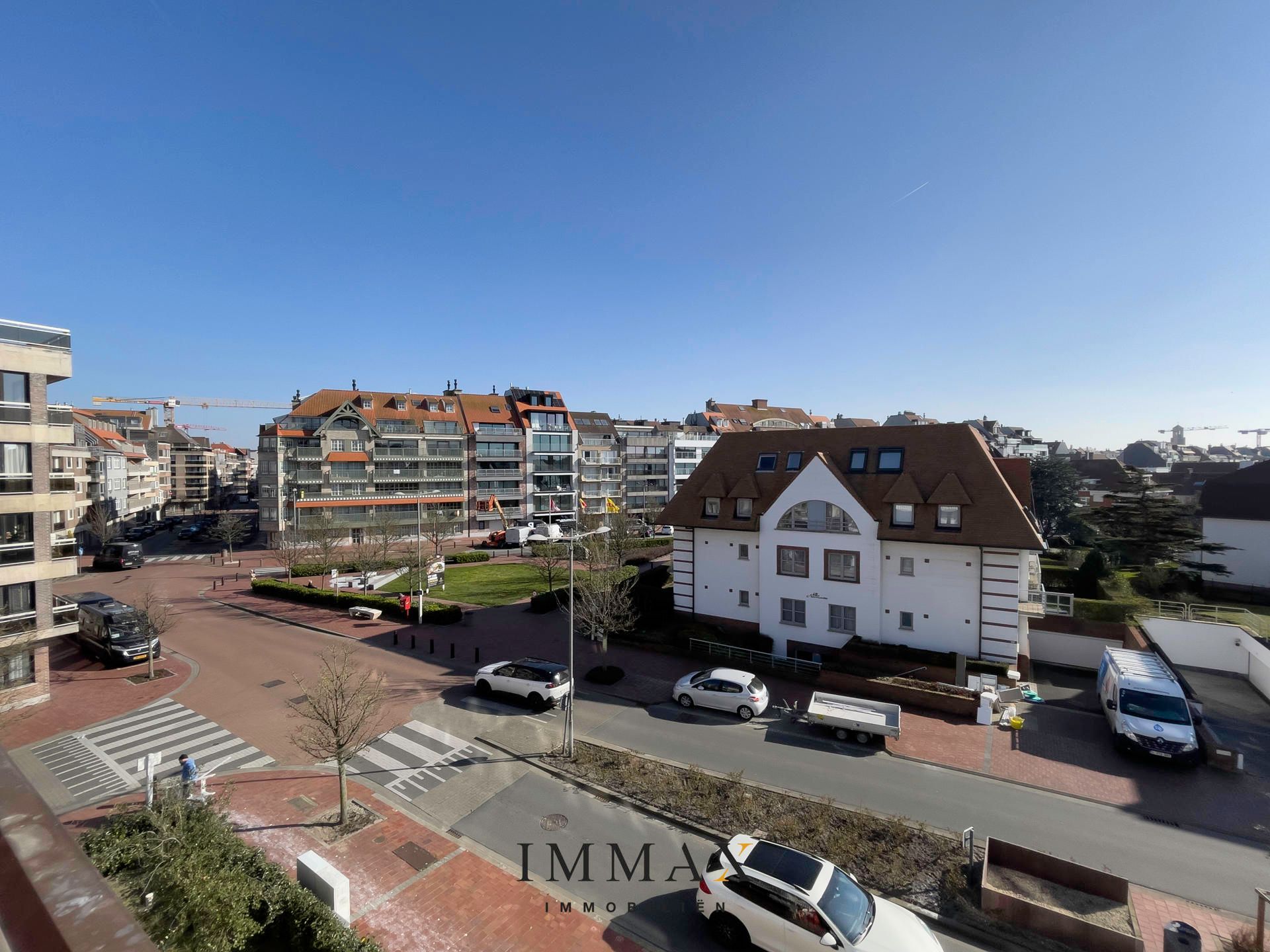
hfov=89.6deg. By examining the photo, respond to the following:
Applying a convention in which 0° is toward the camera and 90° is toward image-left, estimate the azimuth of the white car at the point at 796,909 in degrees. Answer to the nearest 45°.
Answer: approximately 315°

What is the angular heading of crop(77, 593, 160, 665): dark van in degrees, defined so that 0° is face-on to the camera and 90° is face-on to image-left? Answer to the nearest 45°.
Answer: approximately 315°

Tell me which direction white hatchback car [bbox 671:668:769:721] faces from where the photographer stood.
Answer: facing away from the viewer and to the left of the viewer

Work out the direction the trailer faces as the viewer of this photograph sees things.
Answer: facing to the left of the viewer

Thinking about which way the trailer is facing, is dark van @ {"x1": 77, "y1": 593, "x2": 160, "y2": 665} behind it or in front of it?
in front

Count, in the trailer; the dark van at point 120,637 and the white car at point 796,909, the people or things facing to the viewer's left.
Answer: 1

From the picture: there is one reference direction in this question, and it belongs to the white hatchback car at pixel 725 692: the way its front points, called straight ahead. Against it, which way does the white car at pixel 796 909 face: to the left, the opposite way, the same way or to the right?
the opposite way

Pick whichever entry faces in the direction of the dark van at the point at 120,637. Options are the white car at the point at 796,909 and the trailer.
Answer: the trailer

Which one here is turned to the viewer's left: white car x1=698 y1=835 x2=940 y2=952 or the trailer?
the trailer

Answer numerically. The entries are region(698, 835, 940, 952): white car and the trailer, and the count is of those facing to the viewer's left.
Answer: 1

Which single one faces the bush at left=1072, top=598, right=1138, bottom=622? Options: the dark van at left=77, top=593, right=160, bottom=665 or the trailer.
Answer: the dark van
